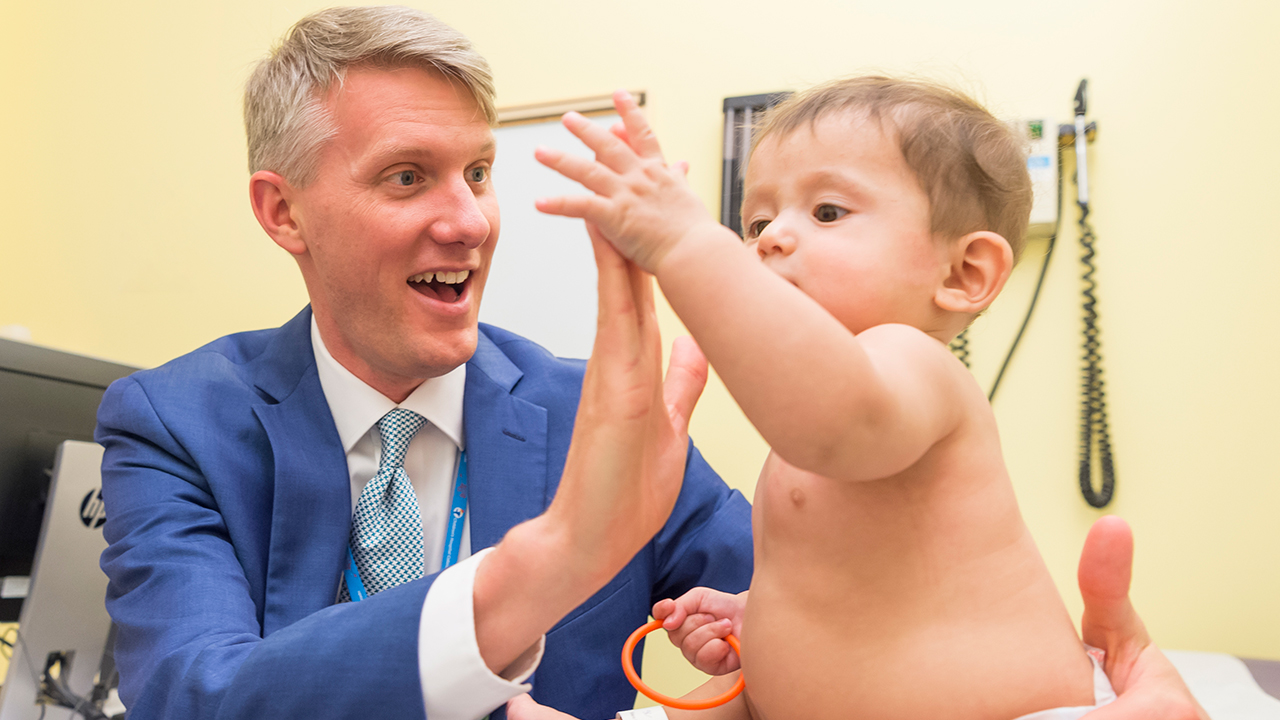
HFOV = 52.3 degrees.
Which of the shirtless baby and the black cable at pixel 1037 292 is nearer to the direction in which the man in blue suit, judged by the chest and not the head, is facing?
the shirtless baby

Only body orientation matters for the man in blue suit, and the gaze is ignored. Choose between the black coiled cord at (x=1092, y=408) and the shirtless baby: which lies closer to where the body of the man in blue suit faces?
the shirtless baby

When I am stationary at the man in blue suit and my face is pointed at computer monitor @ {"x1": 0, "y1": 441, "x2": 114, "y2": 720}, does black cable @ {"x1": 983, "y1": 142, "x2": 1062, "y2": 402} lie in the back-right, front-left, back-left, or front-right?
back-right

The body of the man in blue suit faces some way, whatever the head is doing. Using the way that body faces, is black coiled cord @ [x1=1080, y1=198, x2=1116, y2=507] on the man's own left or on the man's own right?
on the man's own left

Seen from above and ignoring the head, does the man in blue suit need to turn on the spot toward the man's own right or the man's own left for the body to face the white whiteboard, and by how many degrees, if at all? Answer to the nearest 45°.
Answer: approximately 135° to the man's own left

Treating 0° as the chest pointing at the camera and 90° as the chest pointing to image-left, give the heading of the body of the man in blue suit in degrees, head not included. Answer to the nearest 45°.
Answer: approximately 315°

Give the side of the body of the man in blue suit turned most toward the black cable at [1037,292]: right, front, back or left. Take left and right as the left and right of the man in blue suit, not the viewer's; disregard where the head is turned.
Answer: left
